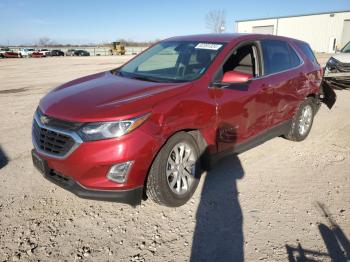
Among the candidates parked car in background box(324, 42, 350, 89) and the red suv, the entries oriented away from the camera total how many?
0

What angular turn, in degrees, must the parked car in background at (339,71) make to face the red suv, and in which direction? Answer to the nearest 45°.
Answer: approximately 45° to its left

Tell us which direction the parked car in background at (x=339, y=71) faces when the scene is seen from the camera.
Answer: facing the viewer and to the left of the viewer

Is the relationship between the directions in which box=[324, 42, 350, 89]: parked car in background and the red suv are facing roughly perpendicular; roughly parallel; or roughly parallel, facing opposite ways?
roughly parallel

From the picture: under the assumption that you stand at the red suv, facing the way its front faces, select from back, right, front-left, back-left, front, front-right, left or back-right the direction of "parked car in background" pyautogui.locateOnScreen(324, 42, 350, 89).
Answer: back
